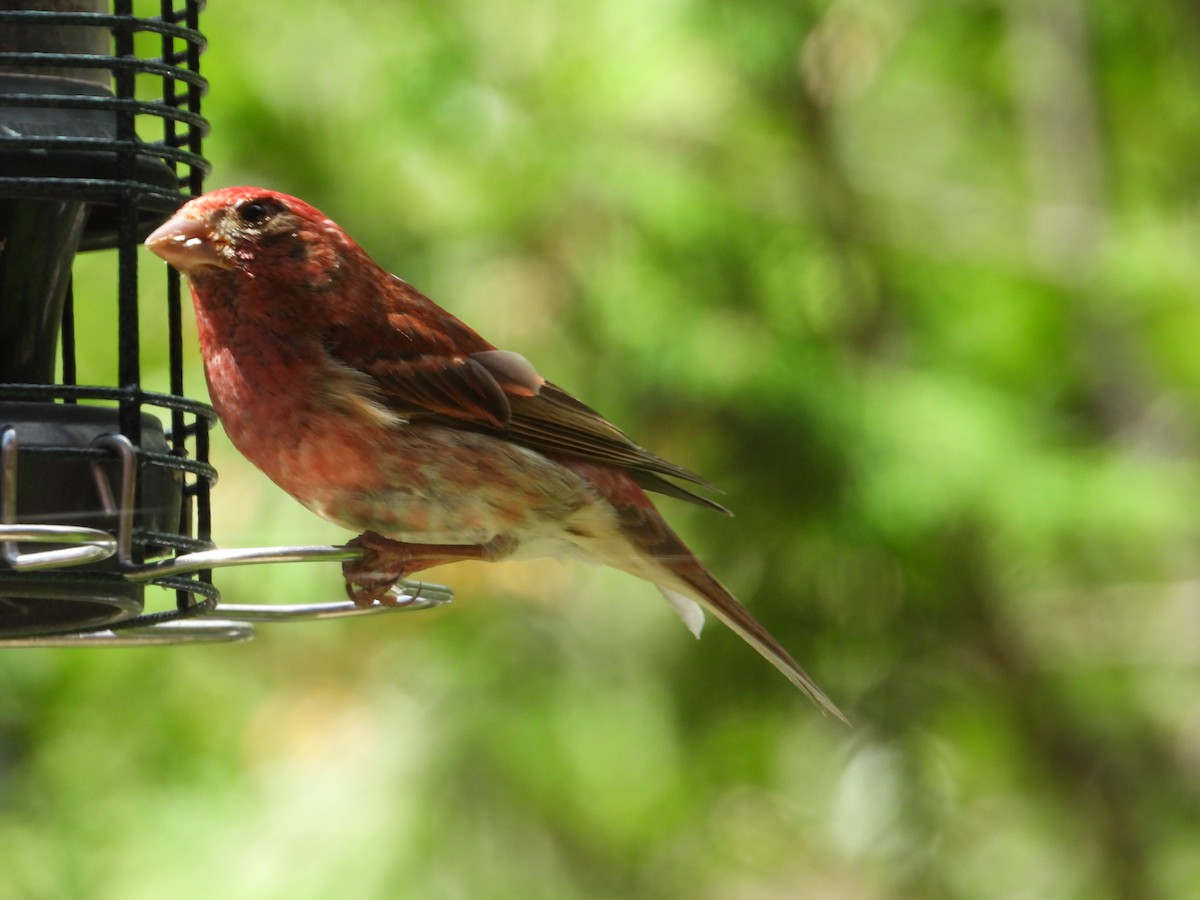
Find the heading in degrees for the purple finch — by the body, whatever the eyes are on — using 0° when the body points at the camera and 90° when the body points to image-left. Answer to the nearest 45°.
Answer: approximately 90°
